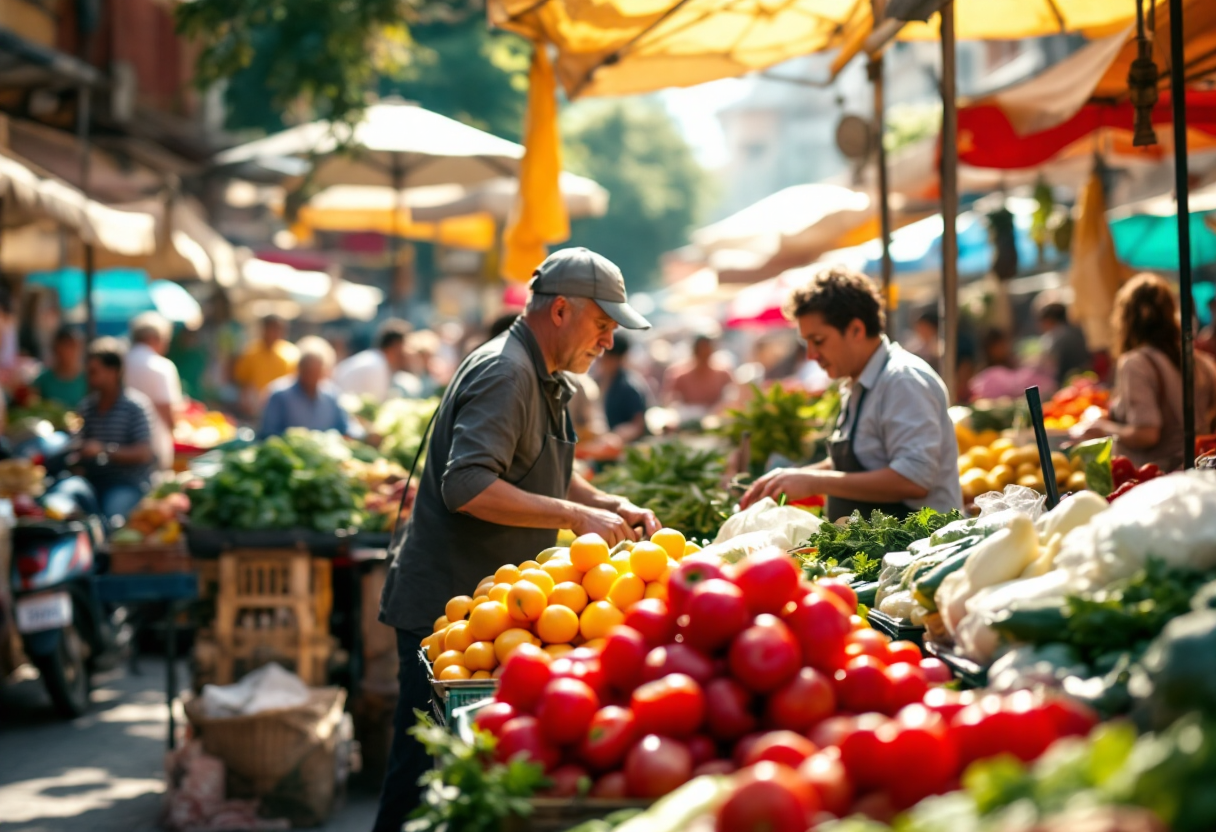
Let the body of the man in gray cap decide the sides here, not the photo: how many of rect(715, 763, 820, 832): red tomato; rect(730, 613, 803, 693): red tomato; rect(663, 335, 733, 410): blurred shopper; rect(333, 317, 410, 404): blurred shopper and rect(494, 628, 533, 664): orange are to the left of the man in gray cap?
2

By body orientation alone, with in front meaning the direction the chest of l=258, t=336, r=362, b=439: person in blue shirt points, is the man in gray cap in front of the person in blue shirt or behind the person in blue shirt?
in front

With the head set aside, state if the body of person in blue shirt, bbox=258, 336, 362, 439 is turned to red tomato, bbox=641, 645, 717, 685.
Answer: yes

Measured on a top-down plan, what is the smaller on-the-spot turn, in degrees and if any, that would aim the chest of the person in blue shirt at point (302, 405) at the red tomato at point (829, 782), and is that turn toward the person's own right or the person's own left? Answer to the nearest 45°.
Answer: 0° — they already face it

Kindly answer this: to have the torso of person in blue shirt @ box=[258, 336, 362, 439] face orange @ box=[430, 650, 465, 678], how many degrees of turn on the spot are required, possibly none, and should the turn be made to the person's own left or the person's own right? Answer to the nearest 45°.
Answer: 0° — they already face it

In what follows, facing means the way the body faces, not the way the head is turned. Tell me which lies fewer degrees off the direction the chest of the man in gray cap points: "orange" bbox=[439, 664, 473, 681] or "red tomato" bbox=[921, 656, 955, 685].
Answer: the red tomato

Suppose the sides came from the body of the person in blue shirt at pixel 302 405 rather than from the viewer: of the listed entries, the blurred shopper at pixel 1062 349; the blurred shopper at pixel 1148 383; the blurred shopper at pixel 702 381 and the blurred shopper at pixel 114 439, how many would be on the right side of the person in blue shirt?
1

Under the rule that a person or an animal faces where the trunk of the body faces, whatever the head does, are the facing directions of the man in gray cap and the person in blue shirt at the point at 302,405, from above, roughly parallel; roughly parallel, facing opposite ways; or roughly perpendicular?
roughly perpendicular

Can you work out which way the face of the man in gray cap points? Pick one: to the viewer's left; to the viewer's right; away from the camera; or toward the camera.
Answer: to the viewer's right

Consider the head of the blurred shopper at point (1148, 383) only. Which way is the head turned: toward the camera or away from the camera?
away from the camera

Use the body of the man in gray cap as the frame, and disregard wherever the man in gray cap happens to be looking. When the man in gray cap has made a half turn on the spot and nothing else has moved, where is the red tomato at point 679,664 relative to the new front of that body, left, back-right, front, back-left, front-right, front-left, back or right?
left

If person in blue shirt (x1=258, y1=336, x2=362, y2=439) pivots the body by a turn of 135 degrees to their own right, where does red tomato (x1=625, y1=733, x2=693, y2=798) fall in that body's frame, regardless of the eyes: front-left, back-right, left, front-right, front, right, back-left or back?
back-left

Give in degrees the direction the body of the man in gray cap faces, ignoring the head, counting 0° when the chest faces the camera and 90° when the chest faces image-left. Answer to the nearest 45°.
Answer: approximately 270°

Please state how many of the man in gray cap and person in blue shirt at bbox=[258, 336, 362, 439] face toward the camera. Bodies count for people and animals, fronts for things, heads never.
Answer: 1

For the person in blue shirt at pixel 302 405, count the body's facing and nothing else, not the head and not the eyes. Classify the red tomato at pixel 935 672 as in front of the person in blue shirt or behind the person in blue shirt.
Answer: in front

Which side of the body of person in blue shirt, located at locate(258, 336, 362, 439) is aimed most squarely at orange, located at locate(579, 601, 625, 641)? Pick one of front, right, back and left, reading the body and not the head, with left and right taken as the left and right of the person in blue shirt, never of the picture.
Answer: front

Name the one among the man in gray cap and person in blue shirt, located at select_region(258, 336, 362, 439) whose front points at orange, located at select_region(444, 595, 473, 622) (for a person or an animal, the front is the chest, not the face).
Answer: the person in blue shirt

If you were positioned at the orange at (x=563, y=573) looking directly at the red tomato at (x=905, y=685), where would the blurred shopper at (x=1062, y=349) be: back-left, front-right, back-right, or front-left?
back-left
